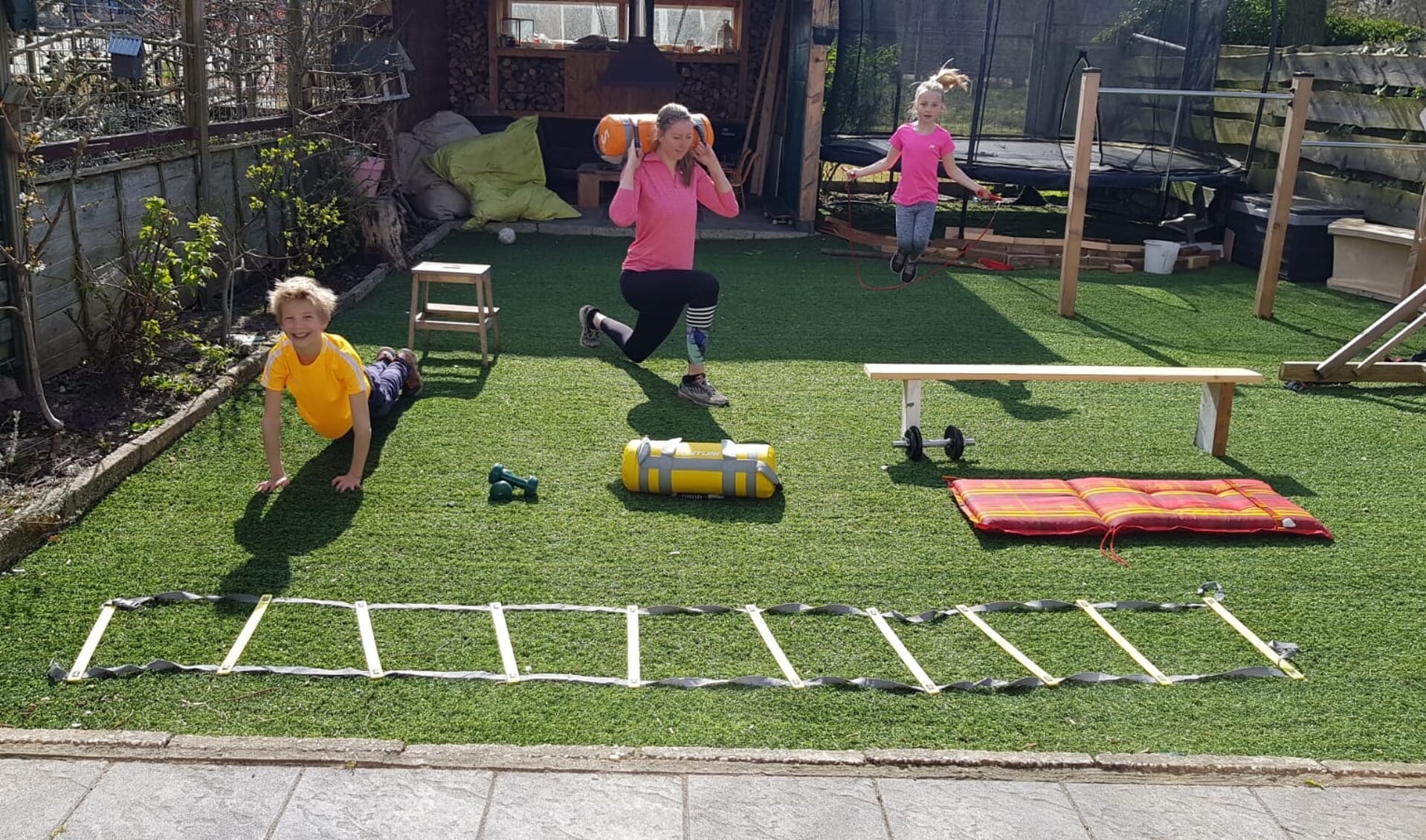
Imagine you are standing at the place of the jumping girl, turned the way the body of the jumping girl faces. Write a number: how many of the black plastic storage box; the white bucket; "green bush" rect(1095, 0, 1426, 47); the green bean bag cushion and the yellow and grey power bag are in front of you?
1

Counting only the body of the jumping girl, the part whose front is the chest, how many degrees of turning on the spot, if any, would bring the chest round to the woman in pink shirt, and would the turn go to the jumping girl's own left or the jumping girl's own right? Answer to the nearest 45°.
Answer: approximately 45° to the jumping girl's own right

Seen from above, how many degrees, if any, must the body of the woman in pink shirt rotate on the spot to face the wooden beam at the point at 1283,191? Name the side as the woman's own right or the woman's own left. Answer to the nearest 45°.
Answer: approximately 90° to the woman's own left

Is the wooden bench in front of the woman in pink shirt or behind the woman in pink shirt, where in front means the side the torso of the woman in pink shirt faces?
in front

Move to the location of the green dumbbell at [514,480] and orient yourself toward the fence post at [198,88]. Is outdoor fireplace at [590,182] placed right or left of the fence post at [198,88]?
right

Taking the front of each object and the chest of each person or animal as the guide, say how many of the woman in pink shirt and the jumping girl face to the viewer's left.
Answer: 0

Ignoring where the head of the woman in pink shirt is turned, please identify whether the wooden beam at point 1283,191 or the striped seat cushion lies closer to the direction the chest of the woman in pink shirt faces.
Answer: the striped seat cushion

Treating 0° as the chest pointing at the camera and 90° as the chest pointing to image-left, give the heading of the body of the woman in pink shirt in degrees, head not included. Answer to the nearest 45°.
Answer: approximately 315°

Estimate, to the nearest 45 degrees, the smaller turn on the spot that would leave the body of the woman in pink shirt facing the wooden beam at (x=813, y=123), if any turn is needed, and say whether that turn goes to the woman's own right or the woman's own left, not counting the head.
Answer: approximately 135° to the woman's own left

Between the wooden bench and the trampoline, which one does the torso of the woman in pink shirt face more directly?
the wooden bench

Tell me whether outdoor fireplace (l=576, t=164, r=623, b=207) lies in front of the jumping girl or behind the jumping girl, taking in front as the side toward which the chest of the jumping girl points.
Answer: behind

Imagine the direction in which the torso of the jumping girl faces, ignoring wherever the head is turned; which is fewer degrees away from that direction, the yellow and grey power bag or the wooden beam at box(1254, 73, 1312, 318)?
the yellow and grey power bag

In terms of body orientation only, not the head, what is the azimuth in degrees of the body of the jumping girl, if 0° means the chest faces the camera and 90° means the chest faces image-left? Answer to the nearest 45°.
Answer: approximately 0°

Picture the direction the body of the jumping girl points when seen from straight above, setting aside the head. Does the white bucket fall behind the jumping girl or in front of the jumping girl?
behind

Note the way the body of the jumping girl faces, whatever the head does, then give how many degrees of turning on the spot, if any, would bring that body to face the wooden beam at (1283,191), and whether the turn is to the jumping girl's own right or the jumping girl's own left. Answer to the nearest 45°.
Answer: approximately 90° to the jumping girl's own left

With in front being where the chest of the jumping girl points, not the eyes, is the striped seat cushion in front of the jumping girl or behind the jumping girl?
in front

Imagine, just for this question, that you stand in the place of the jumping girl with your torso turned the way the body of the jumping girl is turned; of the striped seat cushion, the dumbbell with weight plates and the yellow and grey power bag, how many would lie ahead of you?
3
